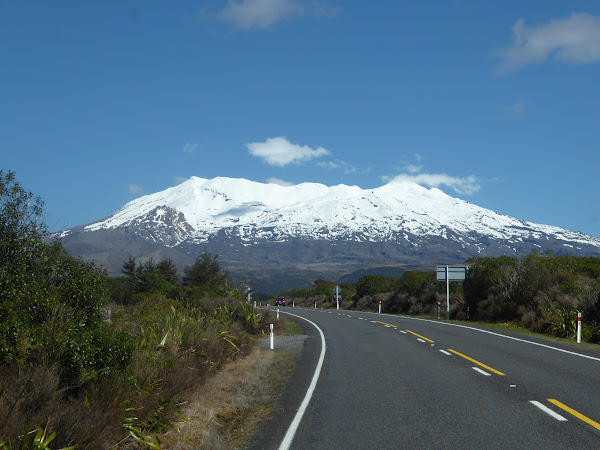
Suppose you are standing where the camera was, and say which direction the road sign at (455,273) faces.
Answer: facing away from the viewer

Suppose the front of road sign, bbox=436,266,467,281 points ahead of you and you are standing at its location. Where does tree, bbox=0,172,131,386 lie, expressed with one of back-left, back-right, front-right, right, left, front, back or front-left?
back
